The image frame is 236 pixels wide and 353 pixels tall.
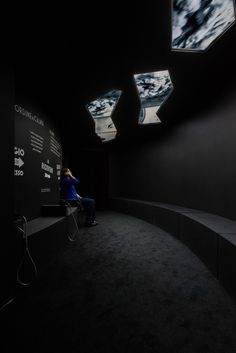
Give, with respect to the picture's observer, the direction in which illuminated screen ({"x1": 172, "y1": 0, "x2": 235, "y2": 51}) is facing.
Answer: facing the viewer

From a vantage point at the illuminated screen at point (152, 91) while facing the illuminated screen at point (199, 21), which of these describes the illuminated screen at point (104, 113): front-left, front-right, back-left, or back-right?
back-right

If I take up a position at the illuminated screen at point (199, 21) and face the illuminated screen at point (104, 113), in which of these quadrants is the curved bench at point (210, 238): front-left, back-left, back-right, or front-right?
front-right

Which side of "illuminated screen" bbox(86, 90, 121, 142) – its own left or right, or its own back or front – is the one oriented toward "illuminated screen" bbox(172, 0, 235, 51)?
front

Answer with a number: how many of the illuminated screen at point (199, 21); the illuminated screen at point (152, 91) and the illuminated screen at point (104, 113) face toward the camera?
3

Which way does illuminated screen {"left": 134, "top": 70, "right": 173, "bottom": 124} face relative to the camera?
toward the camera

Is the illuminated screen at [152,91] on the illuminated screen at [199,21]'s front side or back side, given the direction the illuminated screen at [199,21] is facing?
on the back side
